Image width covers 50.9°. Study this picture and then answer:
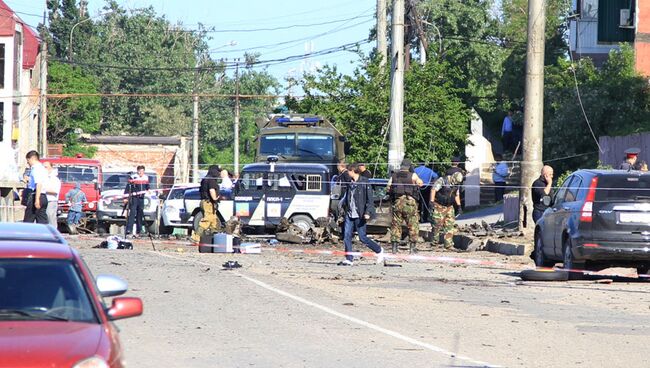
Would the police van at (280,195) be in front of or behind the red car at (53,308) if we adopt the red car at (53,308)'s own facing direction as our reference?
behind
